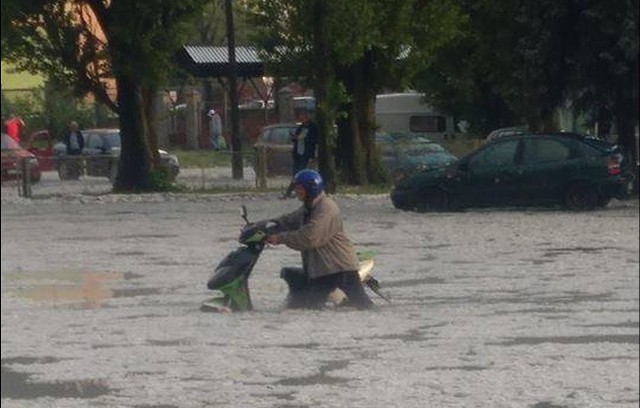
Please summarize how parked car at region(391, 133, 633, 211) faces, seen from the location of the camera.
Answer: facing to the left of the viewer

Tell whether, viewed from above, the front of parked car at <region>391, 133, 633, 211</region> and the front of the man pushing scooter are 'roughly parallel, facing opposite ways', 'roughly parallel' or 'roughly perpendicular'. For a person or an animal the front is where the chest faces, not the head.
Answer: roughly parallel

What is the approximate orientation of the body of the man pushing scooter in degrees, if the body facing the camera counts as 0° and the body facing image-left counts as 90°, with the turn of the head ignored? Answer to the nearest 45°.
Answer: approximately 90°
